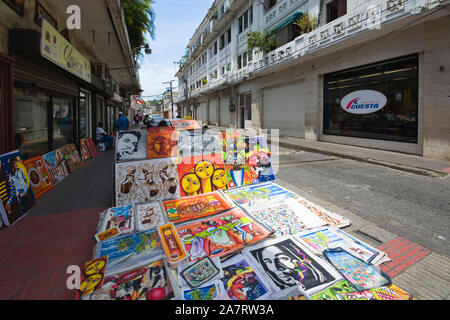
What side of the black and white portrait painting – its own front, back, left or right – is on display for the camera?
front

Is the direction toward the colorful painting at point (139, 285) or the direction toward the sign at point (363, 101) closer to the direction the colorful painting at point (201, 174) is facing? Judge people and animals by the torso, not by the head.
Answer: the colorful painting

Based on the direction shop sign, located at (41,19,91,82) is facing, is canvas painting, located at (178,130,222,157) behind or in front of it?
in front

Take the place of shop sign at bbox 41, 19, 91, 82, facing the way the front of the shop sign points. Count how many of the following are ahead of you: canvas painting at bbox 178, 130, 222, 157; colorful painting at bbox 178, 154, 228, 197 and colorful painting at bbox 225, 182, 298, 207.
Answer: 3

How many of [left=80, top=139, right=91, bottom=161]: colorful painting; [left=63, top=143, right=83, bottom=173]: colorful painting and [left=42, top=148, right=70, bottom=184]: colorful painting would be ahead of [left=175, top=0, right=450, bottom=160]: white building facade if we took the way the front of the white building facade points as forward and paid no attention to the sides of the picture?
3

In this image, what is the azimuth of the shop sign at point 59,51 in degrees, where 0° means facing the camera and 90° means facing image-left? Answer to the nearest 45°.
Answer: approximately 315°

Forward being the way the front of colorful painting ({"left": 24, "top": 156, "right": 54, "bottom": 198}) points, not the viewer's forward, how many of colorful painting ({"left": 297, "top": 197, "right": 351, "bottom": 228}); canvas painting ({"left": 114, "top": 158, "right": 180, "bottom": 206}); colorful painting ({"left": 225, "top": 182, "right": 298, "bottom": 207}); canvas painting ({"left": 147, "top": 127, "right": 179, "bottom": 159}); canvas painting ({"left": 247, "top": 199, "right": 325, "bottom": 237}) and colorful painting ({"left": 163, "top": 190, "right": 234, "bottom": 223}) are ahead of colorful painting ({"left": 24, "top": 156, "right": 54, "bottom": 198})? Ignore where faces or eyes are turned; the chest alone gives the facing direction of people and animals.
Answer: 6

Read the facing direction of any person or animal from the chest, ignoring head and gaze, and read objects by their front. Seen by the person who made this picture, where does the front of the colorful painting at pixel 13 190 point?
facing the viewer and to the right of the viewer

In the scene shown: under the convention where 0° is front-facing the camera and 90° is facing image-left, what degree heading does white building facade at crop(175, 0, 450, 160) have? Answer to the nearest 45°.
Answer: approximately 45°

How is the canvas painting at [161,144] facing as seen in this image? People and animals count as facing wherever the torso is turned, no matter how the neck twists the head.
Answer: toward the camera

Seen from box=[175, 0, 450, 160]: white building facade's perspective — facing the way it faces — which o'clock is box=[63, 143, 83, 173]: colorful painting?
The colorful painting is roughly at 12 o'clock from the white building facade.

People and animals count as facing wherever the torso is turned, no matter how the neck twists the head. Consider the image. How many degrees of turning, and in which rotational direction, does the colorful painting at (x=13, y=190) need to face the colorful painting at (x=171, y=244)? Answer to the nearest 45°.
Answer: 0° — it already faces it

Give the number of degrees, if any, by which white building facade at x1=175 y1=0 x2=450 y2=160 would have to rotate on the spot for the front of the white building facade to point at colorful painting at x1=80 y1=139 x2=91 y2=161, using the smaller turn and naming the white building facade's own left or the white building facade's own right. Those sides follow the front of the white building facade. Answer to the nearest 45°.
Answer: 0° — it already faces it

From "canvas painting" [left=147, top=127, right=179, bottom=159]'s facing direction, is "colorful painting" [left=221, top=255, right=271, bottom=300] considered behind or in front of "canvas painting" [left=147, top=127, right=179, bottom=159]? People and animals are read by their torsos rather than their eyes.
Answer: in front

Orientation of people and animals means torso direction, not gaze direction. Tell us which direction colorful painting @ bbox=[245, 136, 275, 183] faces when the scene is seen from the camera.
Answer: facing the viewer
